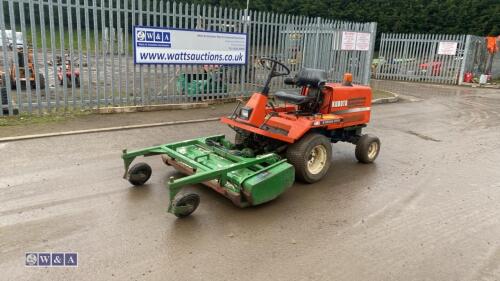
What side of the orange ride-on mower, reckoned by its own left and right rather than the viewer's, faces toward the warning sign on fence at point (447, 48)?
back

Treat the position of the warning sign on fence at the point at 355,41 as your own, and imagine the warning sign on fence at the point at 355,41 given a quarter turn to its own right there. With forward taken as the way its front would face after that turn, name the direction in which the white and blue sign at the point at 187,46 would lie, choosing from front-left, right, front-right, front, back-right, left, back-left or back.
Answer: front-left

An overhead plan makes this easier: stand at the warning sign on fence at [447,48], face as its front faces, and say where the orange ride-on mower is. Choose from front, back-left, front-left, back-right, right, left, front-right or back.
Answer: front

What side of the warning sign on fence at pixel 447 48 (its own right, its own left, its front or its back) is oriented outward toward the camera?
front

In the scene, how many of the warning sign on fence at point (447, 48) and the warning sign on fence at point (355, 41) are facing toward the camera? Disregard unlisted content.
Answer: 2

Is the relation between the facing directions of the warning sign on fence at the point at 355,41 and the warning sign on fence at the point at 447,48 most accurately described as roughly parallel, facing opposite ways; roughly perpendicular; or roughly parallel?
roughly parallel

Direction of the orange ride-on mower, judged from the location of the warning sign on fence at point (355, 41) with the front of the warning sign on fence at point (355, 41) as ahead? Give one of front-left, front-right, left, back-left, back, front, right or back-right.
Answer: front

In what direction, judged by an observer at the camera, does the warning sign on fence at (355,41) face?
facing the viewer

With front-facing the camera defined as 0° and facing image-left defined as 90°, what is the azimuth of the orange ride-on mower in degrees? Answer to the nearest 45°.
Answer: approximately 45°

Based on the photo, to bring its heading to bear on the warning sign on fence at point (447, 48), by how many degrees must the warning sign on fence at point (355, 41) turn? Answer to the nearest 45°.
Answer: approximately 135° to its left
